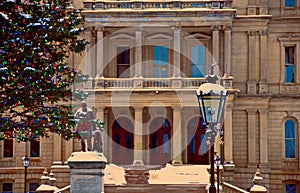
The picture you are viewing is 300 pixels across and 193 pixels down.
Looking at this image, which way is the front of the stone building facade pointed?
toward the camera

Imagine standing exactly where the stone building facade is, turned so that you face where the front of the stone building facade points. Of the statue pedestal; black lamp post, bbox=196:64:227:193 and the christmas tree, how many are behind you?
0

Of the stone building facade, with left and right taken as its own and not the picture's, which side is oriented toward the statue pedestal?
front

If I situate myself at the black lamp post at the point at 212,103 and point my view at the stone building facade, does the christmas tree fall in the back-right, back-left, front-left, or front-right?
front-left

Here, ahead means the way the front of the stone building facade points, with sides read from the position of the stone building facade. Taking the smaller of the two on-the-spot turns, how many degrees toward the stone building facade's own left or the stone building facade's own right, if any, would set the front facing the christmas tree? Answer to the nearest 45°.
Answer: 0° — it already faces it

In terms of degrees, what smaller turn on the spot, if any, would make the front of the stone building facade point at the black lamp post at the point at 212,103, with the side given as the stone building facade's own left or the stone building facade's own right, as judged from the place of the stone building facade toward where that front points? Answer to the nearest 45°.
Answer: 0° — it already faces it
